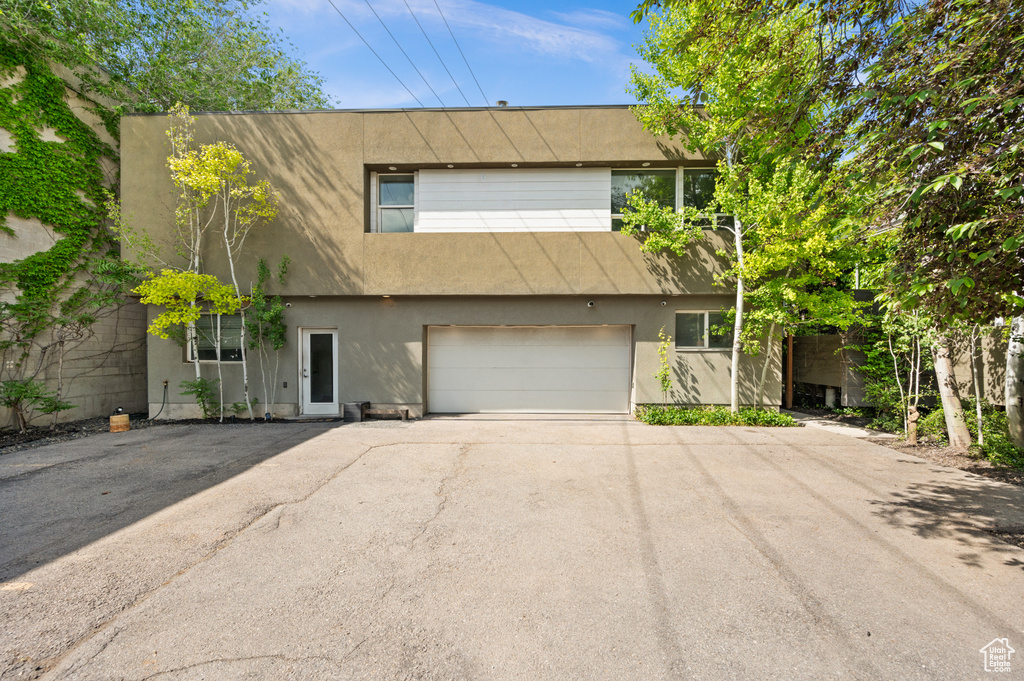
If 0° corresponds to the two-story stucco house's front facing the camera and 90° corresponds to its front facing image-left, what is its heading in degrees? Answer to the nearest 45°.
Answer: approximately 0°

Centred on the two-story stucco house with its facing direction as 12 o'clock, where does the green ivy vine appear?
The green ivy vine is roughly at 3 o'clock from the two-story stucco house.

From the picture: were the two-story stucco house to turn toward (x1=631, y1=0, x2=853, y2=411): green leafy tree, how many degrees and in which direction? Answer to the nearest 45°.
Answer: approximately 90° to its left

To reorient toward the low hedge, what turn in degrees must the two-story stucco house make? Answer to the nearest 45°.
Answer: approximately 90° to its left

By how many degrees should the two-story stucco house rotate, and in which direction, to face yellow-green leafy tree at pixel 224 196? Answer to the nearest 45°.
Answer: approximately 90° to its right
